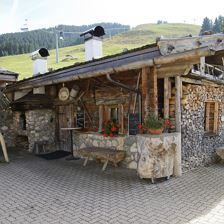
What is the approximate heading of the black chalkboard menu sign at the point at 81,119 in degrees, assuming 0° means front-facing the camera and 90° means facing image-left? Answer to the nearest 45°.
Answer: approximately 0°
